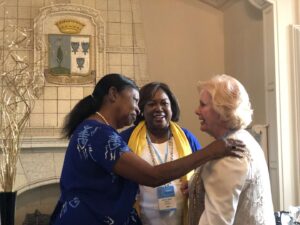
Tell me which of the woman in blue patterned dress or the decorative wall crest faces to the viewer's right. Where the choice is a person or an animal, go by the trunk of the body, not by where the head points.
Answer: the woman in blue patterned dress

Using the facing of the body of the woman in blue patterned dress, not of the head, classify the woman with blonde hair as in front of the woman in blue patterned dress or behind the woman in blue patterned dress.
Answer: in front

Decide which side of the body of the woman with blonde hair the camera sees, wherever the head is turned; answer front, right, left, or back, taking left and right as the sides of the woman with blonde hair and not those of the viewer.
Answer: left

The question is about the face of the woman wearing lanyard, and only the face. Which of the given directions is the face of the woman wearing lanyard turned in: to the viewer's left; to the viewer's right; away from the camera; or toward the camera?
toward the camera

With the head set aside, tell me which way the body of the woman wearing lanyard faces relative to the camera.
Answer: toward the camera

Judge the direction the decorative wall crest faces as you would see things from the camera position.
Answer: facing the viewer

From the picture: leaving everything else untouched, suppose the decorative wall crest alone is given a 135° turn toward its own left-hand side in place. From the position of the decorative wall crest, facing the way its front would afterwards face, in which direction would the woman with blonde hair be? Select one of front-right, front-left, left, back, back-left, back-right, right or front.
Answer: back-right

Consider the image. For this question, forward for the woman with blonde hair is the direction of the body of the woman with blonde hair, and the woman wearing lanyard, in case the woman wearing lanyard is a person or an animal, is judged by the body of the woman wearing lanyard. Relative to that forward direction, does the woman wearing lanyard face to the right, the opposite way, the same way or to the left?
to the left

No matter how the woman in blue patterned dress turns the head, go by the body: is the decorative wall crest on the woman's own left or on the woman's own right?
on the woman's own left

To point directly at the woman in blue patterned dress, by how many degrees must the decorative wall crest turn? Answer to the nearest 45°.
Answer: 0° — it already faces them

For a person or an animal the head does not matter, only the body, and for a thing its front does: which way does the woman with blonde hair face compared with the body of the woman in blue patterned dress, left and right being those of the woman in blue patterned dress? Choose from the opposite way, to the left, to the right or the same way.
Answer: the opposite way

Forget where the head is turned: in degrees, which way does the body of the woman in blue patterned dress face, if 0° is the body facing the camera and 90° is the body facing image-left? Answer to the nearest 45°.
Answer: approximately 270°

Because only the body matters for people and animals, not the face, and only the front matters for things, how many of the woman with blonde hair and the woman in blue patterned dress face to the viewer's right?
1

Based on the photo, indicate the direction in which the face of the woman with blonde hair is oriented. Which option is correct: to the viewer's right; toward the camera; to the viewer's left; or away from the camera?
to the viewer's left

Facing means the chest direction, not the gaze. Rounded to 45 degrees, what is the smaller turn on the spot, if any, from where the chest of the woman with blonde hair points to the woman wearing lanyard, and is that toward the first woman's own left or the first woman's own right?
approximately 45° to the first woman's own right

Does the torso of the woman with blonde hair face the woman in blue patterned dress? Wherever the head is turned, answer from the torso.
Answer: yes
